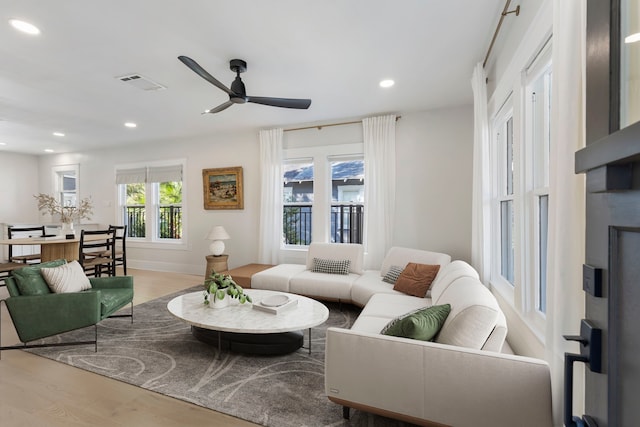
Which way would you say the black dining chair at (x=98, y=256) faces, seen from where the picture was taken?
facing away from the viewer and to the left of the viewer

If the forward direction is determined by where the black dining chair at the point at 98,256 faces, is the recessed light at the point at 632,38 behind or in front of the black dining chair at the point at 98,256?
behind

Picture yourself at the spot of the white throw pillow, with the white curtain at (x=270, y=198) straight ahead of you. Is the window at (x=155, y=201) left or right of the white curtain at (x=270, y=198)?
left

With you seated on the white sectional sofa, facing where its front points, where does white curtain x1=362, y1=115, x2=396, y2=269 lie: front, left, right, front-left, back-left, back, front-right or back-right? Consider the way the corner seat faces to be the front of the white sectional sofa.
back-right

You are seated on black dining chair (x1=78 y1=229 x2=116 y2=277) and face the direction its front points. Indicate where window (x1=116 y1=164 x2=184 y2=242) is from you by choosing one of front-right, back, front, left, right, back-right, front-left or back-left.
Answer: right

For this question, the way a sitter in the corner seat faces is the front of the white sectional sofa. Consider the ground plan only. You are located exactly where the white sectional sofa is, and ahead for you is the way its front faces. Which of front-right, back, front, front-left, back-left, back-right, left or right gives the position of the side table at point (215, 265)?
right

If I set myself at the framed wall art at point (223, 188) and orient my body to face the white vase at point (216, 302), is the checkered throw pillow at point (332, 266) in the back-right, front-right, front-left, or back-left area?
front-left

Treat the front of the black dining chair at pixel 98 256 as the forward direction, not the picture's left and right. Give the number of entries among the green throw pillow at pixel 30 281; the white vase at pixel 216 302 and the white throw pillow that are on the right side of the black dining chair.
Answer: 0

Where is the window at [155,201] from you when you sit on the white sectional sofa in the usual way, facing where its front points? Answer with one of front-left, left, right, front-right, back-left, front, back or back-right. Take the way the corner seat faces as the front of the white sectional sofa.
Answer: right

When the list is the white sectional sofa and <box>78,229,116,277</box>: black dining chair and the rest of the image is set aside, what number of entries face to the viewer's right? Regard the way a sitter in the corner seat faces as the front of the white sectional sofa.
0

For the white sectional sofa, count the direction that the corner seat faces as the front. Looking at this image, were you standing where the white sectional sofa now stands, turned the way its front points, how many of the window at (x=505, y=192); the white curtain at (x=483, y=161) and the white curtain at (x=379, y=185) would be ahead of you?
0

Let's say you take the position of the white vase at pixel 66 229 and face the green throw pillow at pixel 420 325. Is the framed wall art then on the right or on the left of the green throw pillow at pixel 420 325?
left

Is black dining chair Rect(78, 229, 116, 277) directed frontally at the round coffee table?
no

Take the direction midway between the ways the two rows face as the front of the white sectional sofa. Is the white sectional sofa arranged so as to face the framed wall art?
no

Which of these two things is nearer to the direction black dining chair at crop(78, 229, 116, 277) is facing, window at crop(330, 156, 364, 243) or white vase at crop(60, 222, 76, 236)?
the white vase

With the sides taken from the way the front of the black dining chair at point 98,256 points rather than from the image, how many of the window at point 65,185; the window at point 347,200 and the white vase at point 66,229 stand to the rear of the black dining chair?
1

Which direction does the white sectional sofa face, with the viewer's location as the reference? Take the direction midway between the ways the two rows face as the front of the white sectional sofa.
facing the viewer and to the left of the viewer
